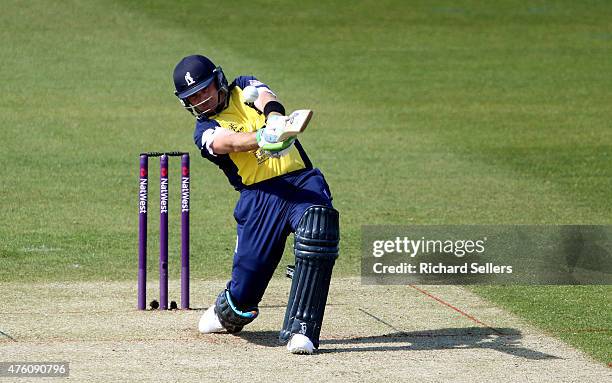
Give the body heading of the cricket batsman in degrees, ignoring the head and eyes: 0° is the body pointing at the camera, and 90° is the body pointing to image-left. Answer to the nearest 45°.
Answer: approximately 0°
